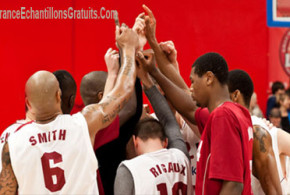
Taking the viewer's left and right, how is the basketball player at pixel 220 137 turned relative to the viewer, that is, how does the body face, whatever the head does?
facing to the left of the viewer

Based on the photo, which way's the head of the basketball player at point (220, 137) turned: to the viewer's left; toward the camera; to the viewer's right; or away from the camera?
to the viewer's left

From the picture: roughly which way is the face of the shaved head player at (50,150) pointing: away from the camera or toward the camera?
away from the camera

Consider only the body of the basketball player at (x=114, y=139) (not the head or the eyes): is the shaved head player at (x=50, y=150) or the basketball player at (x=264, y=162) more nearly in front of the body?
the basketball player

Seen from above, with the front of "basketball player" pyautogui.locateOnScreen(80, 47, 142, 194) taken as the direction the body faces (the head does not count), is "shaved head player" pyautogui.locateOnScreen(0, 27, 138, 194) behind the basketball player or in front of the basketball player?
behind

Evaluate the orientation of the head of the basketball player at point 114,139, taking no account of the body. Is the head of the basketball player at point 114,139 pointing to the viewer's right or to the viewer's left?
to the viewer's right

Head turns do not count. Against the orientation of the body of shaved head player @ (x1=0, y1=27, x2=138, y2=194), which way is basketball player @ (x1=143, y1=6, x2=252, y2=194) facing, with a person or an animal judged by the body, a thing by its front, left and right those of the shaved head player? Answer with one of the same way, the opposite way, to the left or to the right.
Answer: to the left

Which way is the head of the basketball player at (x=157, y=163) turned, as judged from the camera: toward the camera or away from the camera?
away from the camera

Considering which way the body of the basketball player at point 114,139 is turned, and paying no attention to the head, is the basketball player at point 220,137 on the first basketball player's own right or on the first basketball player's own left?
on the first basketball player's own right

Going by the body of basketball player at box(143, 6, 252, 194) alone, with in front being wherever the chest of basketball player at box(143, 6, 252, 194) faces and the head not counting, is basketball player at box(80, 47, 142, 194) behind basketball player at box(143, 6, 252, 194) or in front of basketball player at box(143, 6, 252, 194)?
in front

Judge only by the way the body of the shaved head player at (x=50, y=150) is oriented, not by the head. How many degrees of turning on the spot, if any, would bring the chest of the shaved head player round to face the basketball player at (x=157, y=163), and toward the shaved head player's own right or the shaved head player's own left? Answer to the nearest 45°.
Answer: approximately 90° to the shaved head player's own right

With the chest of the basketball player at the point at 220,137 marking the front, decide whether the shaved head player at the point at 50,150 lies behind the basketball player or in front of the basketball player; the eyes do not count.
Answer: in front

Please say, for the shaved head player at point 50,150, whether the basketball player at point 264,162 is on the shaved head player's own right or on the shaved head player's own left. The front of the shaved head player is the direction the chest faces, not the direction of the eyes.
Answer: on the shaved head player's own right

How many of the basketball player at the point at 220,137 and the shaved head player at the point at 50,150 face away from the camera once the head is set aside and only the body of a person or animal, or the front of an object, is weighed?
1

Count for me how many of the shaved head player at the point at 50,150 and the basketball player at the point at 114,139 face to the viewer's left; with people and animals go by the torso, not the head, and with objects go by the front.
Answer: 0

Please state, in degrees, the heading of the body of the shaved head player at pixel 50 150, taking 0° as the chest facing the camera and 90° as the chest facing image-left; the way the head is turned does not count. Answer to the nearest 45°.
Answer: approximately 180°
